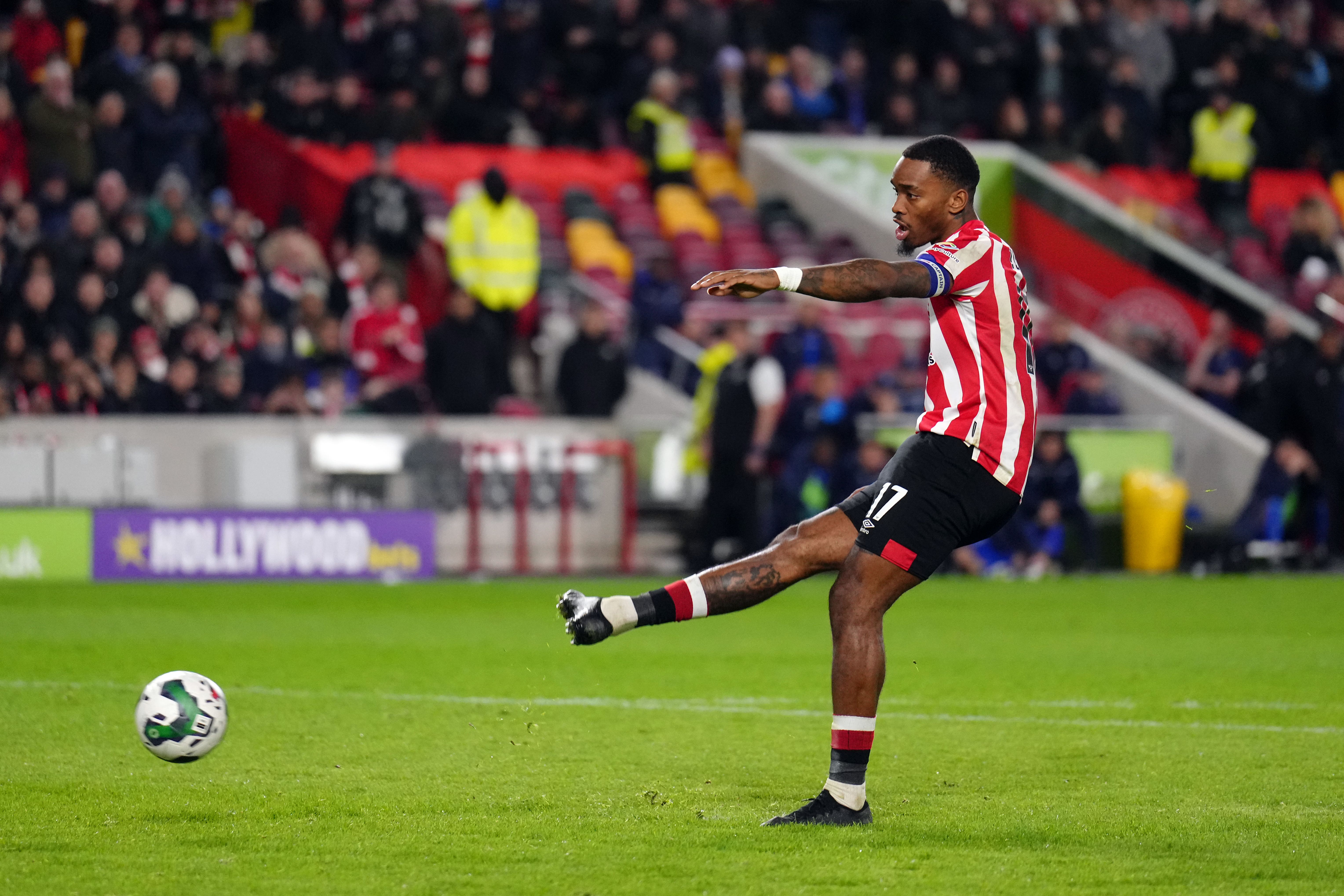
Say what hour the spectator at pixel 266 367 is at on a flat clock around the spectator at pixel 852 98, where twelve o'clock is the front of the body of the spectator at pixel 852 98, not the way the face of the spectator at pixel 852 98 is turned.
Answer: the spectator at pixel 266 367 is roughly at 1 o'clock from the spectator at pixel 852 98.

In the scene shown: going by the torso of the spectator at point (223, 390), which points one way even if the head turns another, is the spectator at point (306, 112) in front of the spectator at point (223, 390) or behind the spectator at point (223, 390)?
behind

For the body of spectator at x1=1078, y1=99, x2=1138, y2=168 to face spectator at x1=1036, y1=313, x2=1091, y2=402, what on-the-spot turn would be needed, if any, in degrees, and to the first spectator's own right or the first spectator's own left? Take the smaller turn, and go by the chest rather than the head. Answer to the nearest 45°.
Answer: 0° — they already face them

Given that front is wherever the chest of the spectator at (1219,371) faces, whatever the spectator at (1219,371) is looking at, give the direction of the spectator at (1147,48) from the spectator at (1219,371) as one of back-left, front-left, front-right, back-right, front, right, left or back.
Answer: back-right

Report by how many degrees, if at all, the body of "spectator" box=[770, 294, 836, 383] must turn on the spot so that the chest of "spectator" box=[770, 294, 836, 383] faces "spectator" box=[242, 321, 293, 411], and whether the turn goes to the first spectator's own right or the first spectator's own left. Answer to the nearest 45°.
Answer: approximately 90° to the first spectator's own right

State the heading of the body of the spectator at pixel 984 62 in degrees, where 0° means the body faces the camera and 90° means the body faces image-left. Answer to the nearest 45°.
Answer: approximately 0°
